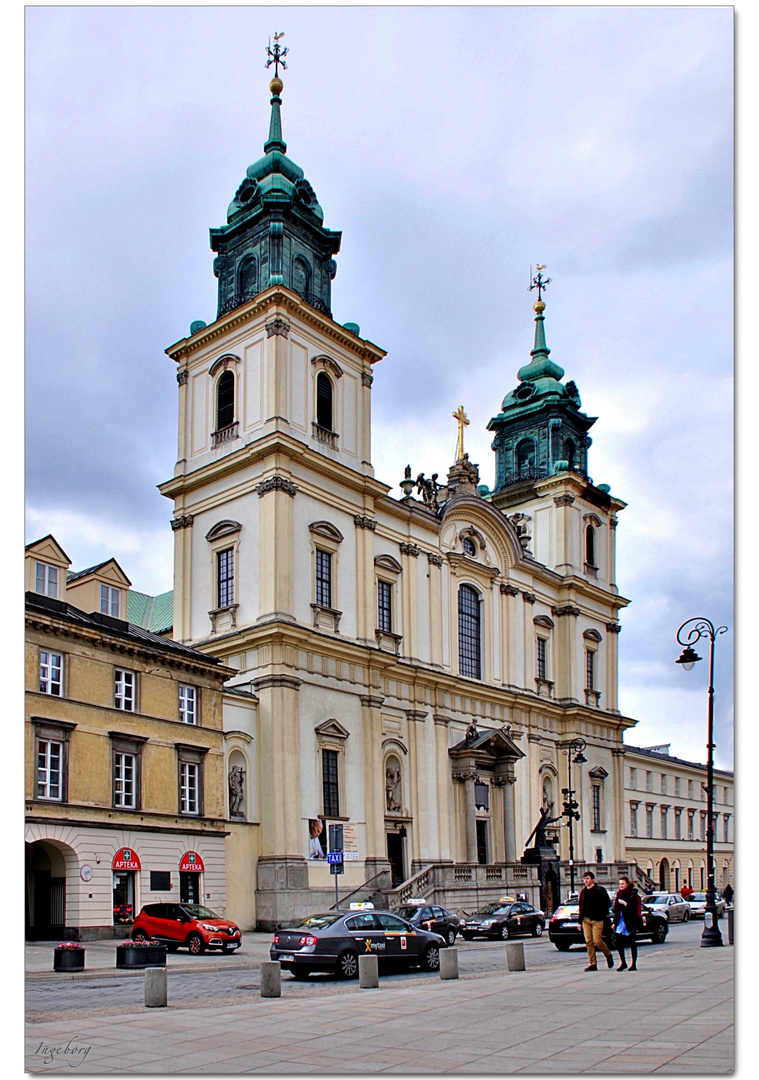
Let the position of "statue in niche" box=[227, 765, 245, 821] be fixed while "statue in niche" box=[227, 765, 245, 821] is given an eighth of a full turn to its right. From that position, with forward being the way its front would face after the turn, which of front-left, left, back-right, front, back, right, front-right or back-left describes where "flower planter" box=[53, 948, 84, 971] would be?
front

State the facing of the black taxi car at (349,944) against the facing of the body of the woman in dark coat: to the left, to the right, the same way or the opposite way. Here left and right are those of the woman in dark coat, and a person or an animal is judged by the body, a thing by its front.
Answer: the opposite way

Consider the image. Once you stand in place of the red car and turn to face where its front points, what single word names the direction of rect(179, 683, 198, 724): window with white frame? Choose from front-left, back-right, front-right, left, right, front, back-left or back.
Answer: back-left

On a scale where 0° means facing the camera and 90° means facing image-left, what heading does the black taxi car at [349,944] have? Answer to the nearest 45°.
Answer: approximately 225°

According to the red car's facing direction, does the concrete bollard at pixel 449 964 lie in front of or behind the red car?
in front

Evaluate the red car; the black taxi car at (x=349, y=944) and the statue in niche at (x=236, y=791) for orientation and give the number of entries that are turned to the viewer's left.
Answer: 0

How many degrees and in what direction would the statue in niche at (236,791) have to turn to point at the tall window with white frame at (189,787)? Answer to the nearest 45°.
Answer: approximately 45° to its right

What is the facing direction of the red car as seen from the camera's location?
facing the viewer and to the right of the viewer

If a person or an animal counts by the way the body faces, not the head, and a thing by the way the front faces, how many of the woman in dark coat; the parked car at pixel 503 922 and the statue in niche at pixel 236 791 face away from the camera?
0
